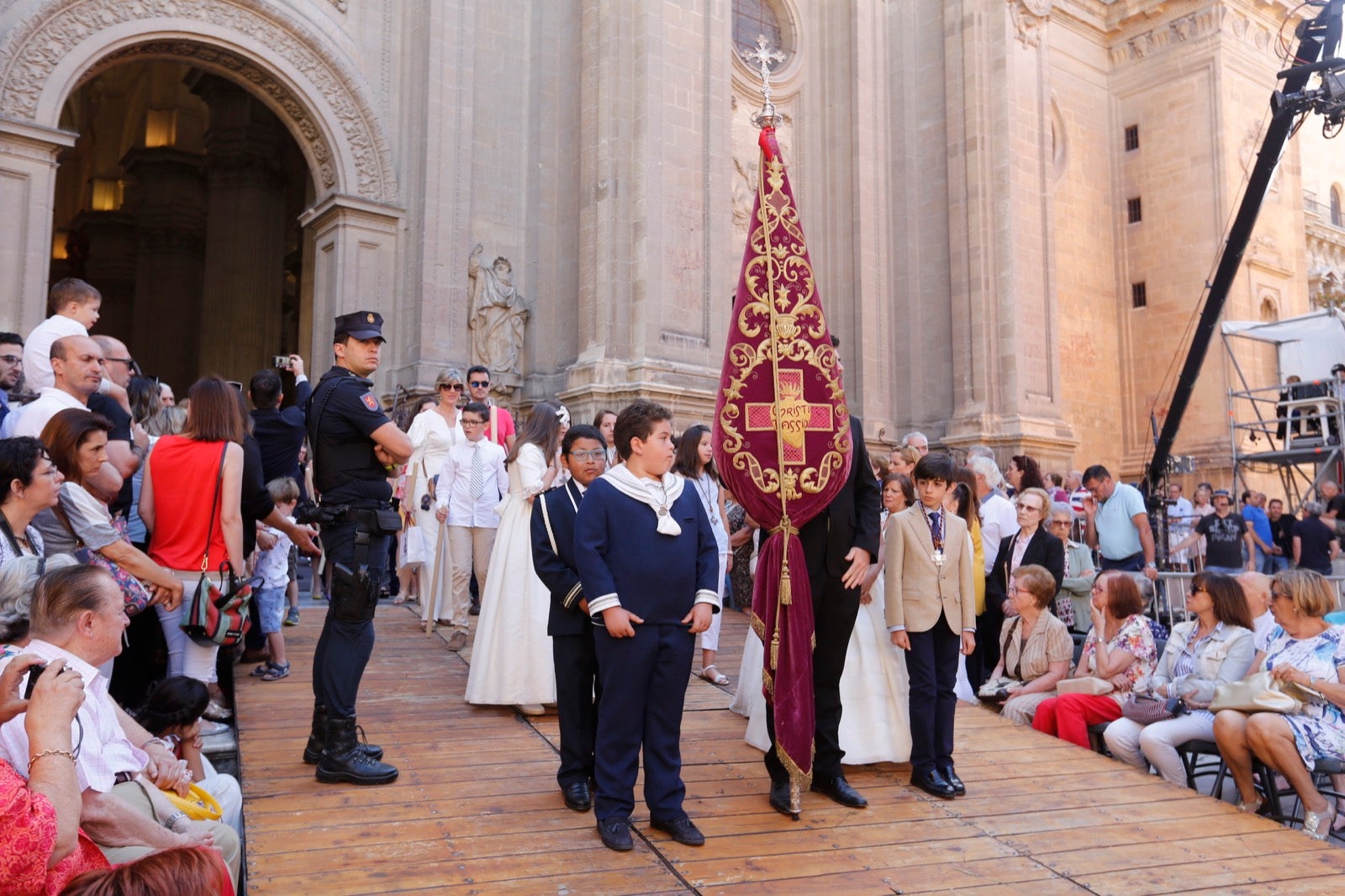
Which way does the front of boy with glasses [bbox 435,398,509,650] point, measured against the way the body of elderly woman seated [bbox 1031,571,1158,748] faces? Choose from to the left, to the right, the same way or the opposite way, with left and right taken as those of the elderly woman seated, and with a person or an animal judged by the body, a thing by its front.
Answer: to the left

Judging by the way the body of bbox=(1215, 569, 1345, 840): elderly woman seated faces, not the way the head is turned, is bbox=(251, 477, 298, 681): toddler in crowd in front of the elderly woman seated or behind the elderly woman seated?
in front

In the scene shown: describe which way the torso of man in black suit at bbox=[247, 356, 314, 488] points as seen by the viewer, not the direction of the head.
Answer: away from the camera

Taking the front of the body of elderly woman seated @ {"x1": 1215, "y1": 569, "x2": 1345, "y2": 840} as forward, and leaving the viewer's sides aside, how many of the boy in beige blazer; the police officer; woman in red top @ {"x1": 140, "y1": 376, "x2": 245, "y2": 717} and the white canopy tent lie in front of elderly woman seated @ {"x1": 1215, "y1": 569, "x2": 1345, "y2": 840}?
3

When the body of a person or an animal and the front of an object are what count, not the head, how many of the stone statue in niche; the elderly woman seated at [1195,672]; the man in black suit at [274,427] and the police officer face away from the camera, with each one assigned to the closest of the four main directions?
1

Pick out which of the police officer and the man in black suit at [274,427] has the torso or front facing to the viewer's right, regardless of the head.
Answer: the police officer

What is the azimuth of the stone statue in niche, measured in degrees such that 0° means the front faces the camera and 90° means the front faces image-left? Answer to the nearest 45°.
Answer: approximately 0°

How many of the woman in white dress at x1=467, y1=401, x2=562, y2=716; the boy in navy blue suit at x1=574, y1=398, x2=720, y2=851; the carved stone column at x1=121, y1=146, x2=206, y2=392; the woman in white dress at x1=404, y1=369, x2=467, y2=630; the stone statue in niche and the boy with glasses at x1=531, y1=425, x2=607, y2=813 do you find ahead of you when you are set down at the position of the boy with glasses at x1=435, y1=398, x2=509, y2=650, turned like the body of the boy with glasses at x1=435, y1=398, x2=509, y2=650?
3

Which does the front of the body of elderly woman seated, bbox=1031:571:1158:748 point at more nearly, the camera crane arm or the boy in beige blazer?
the boy in beige blazer

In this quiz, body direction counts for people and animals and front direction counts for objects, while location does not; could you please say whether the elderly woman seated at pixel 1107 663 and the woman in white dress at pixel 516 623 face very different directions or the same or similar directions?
very different directions

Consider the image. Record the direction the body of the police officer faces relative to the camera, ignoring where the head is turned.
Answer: to the viewer's right

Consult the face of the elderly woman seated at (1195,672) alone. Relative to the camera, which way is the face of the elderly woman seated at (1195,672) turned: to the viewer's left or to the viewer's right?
to the viewer's left

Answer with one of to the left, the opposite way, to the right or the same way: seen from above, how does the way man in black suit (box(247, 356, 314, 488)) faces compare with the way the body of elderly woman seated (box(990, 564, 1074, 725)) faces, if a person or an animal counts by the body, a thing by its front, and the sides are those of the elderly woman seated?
to the right

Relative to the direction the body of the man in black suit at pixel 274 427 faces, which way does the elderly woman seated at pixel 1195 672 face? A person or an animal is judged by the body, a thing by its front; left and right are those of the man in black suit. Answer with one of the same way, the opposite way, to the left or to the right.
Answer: to the left
